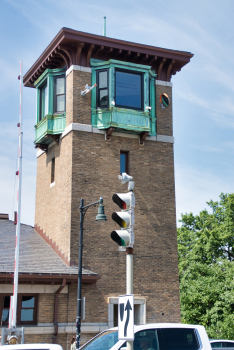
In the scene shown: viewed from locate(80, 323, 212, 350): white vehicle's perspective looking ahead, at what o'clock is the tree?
The tree is roughly at 5 o'clock from the white vehicle.

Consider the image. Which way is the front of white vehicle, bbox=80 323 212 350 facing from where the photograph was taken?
facing the viewer and to the left of the viewer

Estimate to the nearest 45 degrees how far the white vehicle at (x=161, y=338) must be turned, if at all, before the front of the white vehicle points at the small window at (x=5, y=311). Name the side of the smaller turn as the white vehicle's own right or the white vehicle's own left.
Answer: approximately 90° to the white vehicle's own right

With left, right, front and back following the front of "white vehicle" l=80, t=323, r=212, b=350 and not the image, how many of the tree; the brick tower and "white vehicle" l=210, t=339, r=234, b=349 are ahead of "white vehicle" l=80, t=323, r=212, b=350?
0

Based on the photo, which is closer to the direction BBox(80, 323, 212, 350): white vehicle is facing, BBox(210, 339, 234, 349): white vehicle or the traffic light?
the traffic light

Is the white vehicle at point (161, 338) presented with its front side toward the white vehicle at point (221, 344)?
no

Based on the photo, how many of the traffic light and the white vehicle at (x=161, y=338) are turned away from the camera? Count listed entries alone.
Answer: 0
